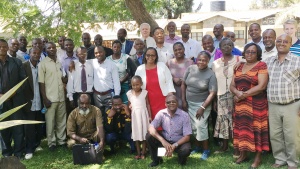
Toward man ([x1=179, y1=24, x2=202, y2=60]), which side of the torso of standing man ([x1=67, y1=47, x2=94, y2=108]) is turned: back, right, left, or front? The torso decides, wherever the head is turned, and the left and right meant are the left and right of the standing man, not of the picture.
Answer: left

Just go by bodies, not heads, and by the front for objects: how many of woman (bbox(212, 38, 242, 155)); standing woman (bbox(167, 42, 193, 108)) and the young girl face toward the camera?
3

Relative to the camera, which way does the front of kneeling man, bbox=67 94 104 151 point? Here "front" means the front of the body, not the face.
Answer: toward the camera

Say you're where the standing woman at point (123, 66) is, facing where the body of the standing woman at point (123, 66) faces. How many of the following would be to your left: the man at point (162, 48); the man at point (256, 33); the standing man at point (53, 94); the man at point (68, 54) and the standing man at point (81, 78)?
2

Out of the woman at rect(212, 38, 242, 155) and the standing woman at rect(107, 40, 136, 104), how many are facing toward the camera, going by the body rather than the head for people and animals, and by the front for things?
2

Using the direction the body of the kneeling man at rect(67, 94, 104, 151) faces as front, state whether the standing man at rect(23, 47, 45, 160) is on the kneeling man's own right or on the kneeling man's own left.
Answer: on the kneeling man's own right

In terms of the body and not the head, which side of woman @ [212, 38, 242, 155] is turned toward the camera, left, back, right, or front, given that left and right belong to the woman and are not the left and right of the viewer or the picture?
front

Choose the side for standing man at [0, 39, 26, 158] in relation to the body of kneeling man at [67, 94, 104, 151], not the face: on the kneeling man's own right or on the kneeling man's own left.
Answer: on the kneeling man's own right

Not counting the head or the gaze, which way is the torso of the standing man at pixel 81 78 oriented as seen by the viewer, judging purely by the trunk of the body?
toward the camera

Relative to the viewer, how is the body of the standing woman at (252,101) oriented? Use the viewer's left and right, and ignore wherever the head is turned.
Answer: facing the viewer and to the left of the viewer

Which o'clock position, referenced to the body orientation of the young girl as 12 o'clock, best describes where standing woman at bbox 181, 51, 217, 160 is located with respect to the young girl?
The standing woman is roughly at 9 o'clock from the young girl.
